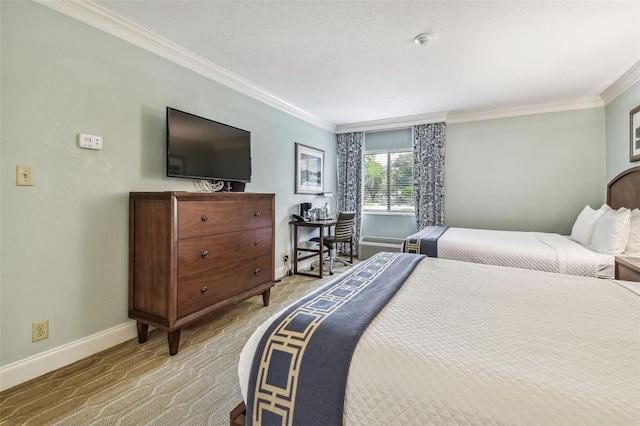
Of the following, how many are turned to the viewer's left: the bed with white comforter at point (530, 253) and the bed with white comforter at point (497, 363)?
2

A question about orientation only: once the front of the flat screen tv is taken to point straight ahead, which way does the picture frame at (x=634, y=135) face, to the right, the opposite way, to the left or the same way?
the opposite way

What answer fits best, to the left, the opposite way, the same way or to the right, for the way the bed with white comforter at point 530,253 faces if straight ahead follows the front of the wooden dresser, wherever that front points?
the opposite way

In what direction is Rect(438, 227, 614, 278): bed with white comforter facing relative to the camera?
to the viewer's left

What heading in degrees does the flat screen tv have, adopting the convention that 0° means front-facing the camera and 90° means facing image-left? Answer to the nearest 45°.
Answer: approximately 315°

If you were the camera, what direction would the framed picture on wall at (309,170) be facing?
facing the viewer and to the right of the viewer

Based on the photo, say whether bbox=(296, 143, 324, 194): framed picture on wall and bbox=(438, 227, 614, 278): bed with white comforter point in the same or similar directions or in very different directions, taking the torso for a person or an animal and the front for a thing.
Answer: very different directions

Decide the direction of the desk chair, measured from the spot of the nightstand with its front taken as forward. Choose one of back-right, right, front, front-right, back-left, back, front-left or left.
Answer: front-right

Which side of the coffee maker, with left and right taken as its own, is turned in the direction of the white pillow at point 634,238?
front

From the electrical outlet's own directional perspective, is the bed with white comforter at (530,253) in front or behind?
in front

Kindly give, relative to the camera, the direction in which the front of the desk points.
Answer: facing to the right of the viewer

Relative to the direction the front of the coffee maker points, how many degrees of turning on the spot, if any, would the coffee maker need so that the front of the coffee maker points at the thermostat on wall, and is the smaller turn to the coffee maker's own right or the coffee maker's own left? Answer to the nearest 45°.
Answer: approximately 90° to the coffee maker's own right

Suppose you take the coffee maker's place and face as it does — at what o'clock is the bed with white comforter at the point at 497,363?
The bed with white comforter is roughly at 1 o'clock from the coffee maker.

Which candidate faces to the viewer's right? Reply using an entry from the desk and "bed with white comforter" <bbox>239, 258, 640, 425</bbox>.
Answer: the desk

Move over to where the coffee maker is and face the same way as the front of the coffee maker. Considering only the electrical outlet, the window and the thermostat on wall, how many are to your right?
2

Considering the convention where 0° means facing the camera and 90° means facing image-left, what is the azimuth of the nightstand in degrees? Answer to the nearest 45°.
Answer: approximately 45°

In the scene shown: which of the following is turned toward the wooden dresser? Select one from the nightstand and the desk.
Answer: the nightstand

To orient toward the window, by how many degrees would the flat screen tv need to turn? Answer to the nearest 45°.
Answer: approximately 90° to its left

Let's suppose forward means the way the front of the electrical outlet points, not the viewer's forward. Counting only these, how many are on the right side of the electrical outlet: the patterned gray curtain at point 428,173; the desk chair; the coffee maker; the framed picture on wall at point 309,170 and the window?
0

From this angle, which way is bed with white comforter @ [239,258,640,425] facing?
to the viewer's left
